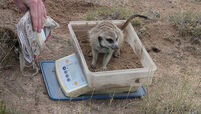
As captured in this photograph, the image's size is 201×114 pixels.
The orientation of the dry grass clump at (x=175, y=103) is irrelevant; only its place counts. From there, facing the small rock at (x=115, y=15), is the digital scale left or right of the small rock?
left

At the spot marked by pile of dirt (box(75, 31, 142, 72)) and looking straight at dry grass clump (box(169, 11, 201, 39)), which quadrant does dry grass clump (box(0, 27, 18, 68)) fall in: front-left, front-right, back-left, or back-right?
back-left
